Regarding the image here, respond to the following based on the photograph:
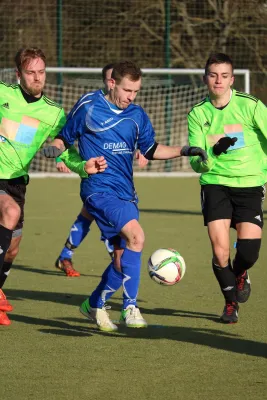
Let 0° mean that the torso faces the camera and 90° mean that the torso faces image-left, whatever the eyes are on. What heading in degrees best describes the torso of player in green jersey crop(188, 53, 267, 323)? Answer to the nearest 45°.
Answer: approximately 0°

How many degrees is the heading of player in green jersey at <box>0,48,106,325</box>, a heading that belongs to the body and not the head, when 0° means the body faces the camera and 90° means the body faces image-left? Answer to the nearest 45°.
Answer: approximately 0°

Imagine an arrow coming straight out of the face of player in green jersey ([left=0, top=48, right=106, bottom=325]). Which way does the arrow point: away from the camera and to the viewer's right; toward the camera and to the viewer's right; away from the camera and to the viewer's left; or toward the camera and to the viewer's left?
toward the camera and to the viewer's right

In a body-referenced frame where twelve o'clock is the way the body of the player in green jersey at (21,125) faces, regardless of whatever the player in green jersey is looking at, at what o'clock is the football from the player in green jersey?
The football is roughly at 10 o'clock from the player in green jersey.

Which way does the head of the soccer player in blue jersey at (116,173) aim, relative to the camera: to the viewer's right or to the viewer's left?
to the viewer's right

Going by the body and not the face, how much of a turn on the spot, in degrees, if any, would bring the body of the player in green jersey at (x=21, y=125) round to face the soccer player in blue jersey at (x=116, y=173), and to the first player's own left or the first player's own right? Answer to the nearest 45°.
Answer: approximately 45° to the first player's own left
